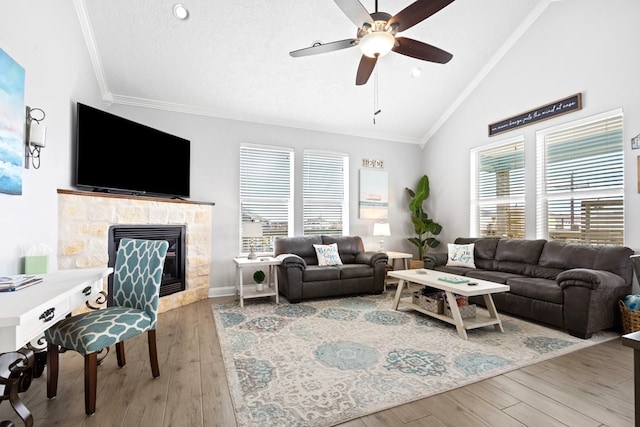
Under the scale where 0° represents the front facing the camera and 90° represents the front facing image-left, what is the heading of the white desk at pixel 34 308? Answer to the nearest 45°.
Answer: approximately 315°

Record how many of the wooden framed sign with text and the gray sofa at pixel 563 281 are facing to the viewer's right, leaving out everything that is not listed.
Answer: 0

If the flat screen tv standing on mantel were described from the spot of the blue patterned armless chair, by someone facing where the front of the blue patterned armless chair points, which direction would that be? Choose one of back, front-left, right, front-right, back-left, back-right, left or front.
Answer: back-right

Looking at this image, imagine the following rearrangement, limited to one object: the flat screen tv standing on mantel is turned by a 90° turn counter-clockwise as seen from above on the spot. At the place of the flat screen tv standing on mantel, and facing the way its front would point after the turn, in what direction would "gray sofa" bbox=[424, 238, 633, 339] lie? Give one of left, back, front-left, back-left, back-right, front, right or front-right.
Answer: right

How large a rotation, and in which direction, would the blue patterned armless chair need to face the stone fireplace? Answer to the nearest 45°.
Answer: approximately 135° to its right

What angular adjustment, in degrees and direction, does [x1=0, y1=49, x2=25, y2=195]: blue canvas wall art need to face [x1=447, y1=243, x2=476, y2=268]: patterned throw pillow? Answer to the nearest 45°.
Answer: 0° — it already faces it

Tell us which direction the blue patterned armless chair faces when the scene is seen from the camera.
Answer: facing the viewer and to the left of the viewer

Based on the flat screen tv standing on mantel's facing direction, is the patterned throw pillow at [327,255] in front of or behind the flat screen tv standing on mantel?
in front

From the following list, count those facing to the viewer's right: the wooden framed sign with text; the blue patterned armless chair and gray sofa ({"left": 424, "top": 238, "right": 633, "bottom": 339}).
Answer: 0

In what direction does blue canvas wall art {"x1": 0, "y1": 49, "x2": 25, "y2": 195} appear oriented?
to the viewer's right

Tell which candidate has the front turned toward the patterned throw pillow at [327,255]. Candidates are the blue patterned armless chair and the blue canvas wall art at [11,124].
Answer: the blue canvas wall art

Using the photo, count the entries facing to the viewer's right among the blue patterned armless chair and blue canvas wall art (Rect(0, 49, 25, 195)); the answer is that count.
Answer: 1

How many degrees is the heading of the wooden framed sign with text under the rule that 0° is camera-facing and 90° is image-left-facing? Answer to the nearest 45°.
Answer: approximately 45°

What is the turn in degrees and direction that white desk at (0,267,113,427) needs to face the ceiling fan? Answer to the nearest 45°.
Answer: approximately 45° to its left
